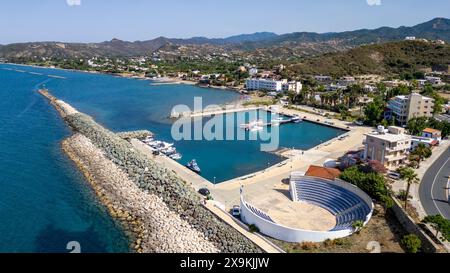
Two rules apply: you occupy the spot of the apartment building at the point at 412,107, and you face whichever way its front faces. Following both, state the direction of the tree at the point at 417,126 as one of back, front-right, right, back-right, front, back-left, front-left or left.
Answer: front-left

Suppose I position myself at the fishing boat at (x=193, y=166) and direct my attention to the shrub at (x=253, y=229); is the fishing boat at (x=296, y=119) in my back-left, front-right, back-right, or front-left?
back-left

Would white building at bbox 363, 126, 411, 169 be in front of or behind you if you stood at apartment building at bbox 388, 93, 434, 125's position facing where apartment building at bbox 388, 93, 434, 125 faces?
in front

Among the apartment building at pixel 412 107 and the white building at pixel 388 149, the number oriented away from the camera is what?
0

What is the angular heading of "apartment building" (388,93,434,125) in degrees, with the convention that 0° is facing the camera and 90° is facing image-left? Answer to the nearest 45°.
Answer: approximately 45°
